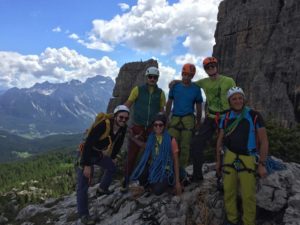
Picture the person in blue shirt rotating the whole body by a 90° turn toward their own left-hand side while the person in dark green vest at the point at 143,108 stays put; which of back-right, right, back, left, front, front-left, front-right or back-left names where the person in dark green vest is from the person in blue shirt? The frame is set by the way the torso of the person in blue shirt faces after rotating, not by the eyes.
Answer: back

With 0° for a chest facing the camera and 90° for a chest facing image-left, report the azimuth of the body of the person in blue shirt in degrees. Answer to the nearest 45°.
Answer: approximately 0°
